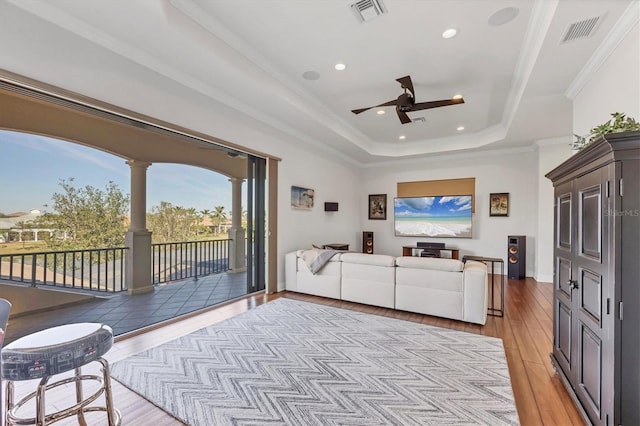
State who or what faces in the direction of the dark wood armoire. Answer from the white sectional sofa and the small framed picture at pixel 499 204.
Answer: the small framed picture

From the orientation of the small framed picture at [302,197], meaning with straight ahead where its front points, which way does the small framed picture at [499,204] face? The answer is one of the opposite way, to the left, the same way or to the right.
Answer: to the right

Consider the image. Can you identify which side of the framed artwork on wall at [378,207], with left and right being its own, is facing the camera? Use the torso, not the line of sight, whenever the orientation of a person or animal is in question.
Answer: front

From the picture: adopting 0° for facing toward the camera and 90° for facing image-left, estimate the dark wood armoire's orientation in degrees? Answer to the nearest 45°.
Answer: approximately 90°

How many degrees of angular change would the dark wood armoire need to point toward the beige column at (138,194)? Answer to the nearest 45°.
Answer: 0° — it already faces it

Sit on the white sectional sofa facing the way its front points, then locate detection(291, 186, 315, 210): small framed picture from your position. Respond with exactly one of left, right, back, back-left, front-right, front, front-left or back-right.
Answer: left

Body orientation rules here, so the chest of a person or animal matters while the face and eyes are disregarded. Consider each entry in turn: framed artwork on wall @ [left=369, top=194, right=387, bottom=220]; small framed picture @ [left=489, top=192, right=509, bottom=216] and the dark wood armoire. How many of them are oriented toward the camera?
2

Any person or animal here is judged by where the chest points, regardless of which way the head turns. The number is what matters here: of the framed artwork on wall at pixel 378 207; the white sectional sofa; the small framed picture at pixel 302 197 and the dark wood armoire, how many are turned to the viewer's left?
1

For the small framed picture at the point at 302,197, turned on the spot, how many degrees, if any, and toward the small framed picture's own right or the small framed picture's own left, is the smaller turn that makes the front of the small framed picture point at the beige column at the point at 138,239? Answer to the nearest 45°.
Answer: approximately 135° to the small framed picture's own right

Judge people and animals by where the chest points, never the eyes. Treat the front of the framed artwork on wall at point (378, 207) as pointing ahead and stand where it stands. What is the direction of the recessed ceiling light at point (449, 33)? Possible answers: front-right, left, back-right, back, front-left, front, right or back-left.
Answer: front

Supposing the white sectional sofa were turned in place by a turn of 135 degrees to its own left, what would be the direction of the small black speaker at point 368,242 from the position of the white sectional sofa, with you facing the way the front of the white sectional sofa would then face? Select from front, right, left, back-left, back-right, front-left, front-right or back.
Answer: right

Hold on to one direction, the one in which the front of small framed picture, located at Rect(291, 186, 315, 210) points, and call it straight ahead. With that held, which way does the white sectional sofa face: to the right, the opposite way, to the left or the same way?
to the left

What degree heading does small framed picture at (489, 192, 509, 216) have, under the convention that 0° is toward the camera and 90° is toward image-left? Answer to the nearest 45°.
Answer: approximately 0°

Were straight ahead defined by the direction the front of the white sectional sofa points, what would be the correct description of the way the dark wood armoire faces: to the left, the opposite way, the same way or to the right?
to the left

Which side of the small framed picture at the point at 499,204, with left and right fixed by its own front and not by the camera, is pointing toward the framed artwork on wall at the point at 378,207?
right
